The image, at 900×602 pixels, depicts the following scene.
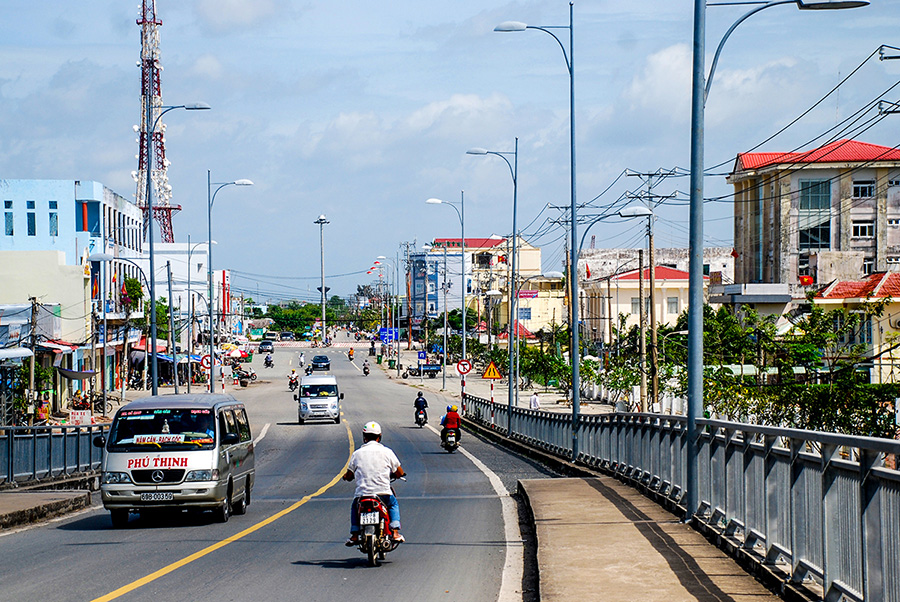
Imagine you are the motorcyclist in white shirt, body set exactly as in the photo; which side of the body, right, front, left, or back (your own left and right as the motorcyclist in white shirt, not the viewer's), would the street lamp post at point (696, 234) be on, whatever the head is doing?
right

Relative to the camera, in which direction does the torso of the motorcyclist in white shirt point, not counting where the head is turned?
away from the camera

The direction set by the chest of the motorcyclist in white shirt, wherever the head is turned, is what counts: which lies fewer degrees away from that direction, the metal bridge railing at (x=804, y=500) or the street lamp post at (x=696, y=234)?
the street lamp post

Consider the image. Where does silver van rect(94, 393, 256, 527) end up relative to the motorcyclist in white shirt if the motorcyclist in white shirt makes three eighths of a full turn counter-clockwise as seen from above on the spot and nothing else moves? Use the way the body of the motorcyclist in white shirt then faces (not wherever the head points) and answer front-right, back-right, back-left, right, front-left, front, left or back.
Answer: right
